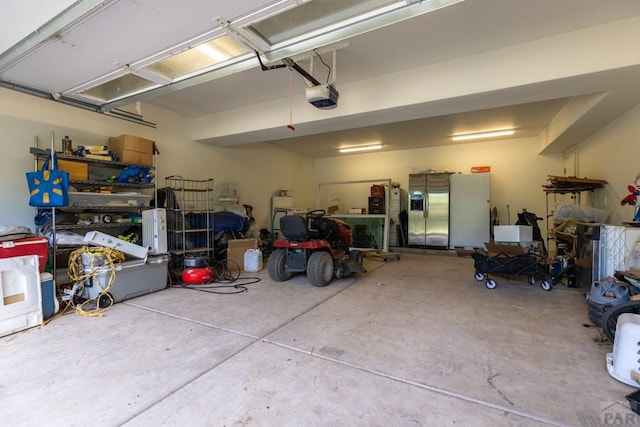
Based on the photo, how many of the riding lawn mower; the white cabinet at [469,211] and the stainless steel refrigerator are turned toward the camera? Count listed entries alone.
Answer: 2

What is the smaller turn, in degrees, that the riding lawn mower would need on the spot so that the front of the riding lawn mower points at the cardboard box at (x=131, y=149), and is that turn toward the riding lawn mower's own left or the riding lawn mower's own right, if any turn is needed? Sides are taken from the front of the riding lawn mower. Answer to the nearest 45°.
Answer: approximately 135° to the riding lawn mower's own left

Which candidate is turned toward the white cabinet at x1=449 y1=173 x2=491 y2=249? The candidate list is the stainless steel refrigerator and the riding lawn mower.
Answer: the riding lawn mower

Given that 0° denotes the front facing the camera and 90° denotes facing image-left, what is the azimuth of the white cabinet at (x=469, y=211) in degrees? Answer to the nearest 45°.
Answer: approximately 0°

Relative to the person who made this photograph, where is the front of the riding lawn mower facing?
facing away from the viewer and to the right of the viewer

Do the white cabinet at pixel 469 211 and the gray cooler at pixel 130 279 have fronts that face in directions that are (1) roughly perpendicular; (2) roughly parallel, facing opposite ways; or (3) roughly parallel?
roughly perpendicular

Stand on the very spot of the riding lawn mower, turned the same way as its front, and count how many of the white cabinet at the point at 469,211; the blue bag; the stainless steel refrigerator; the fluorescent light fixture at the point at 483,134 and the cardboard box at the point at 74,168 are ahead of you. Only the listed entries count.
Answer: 3

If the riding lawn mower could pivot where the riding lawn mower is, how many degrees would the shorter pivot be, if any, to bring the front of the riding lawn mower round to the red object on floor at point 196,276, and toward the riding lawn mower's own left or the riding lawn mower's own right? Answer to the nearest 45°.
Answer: approximately 135° to the riding lawn mower's own left

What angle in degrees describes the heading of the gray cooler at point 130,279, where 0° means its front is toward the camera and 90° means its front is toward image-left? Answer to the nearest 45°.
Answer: approximately 315°

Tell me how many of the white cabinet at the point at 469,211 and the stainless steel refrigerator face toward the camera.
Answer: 2
